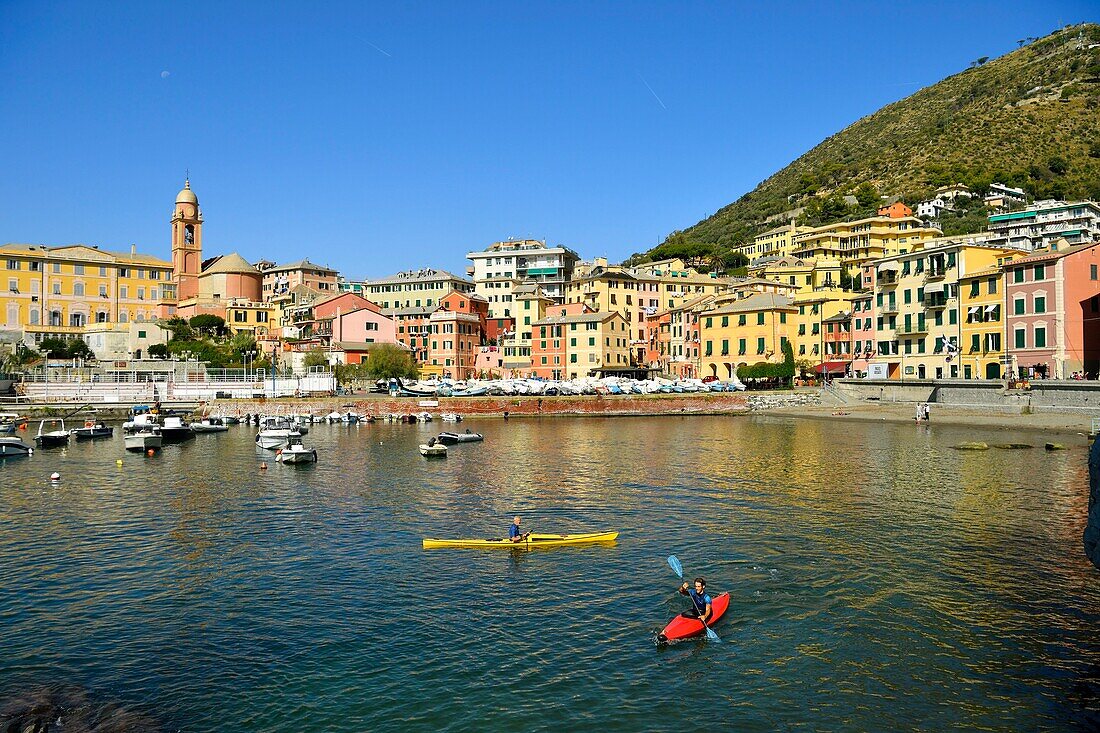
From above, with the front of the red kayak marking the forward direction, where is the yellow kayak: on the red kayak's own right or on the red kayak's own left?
on the red kayak's own right

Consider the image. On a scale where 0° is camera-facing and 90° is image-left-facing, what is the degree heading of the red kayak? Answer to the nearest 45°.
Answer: approximately 45°

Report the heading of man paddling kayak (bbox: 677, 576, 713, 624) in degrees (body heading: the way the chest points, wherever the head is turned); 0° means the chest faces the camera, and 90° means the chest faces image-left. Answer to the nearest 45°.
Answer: approximately 45°

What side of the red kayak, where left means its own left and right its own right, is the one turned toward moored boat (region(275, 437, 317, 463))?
right

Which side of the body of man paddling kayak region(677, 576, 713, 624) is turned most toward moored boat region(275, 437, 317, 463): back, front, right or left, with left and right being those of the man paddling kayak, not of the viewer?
right
